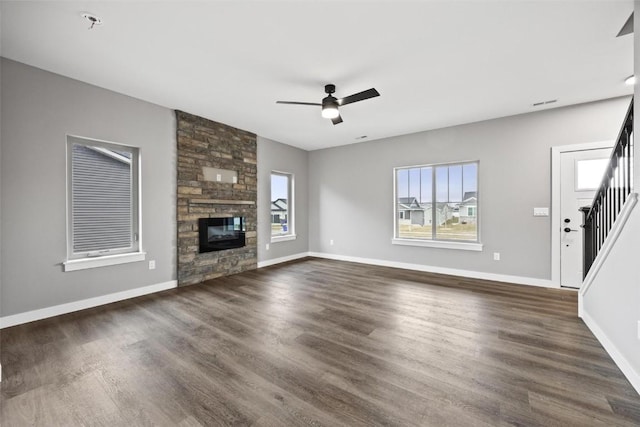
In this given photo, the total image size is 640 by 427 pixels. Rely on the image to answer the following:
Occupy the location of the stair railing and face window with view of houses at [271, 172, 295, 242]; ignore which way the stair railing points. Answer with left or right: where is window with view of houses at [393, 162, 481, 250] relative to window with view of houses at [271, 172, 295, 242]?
right

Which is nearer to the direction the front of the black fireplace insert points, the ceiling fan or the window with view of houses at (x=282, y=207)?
the ceiling fan

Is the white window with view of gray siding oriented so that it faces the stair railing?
yes

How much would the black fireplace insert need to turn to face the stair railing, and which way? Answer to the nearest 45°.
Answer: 0° — it already faces it

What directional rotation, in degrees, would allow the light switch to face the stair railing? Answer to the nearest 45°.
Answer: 0° — it already faces it

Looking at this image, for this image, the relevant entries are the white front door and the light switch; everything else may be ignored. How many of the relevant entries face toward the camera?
2

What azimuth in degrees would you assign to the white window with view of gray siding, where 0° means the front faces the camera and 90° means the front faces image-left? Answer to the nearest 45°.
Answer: approximately 315°

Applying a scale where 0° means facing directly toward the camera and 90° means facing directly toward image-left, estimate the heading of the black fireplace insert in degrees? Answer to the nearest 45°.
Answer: approximately 315°
